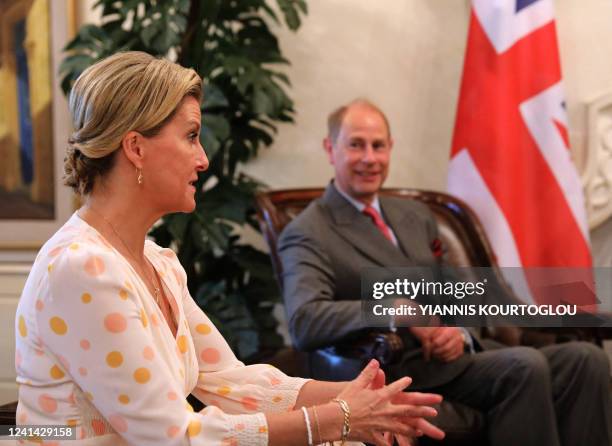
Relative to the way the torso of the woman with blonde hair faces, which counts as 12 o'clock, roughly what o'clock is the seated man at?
The seated man is roughly at 10 o'clock from the woman with blonde hair.

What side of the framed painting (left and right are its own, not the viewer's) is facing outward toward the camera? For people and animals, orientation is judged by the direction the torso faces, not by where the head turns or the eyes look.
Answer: front

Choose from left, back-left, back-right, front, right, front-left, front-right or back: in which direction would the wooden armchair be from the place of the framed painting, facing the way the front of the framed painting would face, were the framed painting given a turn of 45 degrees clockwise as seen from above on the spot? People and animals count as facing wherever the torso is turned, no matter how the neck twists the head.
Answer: left

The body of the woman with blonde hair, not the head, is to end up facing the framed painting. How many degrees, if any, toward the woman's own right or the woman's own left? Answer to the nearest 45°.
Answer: approximately 90° to the woman's own left

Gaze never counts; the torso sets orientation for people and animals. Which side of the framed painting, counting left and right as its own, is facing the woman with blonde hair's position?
front

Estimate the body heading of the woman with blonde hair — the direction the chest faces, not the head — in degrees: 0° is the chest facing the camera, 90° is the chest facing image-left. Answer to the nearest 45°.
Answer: approximately 270°

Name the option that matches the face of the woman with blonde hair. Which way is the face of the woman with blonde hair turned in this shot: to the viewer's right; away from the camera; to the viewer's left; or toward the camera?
to the viewer's right

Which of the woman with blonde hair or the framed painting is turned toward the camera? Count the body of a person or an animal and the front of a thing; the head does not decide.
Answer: the framed painting

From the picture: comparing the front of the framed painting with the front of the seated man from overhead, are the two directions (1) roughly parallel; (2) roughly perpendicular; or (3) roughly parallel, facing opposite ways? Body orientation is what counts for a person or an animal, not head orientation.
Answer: roughly parallel

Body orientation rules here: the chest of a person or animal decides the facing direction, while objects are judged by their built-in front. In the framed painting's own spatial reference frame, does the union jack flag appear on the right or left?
on its left

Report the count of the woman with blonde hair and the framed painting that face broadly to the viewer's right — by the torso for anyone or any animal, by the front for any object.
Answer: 1

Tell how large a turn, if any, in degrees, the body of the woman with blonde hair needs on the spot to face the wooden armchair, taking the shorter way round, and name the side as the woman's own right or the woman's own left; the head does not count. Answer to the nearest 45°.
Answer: approximately 45° to the woman's own left
